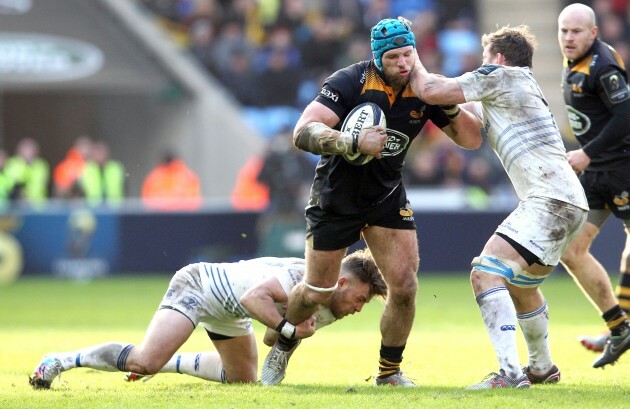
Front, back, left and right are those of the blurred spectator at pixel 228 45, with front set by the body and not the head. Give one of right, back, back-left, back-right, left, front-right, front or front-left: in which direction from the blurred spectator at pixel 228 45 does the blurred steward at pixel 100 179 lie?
front-right

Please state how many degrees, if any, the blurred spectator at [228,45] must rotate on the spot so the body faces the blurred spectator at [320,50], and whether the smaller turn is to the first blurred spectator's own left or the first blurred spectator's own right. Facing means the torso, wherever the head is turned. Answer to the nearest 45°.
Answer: approximately 90° to the first blurred spectator's own left

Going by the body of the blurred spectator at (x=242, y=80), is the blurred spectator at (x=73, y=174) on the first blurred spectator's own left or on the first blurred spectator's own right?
on the first blurred spectator's own right

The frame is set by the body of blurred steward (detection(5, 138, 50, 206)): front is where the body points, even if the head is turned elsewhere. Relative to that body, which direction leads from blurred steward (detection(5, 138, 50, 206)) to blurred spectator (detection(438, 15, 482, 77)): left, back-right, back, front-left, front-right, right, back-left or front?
left

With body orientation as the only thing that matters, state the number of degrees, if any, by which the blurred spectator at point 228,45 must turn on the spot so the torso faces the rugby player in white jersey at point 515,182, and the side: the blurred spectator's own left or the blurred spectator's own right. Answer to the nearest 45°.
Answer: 0° — they already face them

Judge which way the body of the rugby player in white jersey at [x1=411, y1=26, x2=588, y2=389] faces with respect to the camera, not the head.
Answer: to the viewer's left

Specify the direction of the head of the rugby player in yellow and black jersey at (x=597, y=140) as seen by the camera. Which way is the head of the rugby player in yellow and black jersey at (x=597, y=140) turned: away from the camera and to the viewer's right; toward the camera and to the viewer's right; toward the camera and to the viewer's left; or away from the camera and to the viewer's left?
toward the camera and to the viewer's left

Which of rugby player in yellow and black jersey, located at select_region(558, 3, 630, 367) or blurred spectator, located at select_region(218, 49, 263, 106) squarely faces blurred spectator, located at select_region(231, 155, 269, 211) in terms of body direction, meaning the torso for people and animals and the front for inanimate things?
blurred spectator, located at select_region(218, 49, 263, 106)

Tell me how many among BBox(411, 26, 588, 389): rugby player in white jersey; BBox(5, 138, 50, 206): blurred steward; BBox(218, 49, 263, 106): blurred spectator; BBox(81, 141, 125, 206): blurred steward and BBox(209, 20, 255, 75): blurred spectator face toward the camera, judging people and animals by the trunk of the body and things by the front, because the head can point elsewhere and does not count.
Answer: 4

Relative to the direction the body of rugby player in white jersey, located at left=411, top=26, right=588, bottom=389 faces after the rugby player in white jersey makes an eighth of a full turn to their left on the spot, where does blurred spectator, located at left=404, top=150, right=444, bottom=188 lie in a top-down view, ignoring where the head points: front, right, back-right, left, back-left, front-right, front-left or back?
back-right
